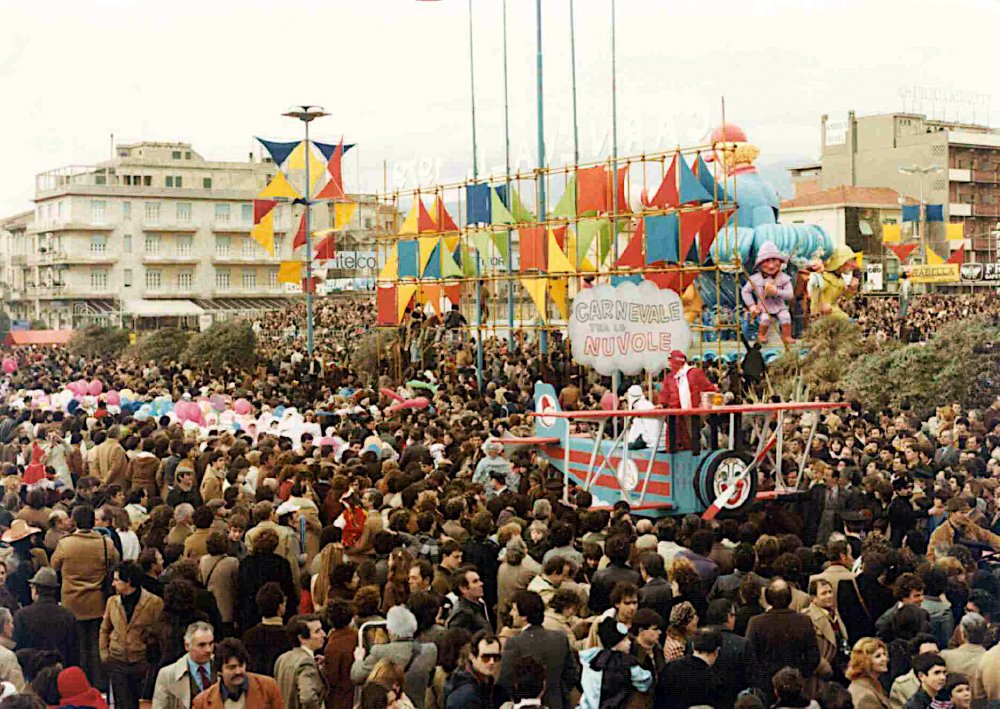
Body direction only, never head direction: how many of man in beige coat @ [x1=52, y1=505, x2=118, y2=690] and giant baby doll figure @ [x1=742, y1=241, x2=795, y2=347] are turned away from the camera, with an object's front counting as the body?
1

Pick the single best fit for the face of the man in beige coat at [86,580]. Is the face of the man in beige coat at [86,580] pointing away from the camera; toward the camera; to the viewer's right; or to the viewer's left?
away from the camera

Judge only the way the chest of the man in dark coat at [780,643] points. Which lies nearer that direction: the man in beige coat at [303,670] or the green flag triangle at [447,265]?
the green flag triangle

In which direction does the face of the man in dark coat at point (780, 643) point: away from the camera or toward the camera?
away from the camera

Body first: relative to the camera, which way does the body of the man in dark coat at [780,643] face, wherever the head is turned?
away from the camera

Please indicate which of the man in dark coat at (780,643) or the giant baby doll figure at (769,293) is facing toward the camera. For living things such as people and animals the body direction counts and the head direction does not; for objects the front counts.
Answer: the giant baby doll figure

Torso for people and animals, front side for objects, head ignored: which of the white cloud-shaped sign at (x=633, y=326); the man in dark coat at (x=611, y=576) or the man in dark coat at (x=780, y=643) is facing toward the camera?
the white cloud-shaped sign

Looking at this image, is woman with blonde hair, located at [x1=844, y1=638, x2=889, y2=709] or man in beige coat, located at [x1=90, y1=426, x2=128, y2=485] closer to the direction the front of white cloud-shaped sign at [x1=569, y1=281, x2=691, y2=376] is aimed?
the woman with blonde hair

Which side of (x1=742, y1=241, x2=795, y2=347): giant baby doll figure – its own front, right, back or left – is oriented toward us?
front

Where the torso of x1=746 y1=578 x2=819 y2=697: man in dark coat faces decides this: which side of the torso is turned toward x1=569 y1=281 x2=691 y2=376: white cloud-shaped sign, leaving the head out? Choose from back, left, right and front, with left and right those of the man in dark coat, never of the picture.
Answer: front

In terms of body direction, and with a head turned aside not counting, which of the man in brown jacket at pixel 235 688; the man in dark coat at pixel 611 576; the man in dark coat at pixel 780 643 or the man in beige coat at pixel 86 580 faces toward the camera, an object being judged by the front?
the man in brown jacket

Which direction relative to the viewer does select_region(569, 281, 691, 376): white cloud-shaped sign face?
toward the camera

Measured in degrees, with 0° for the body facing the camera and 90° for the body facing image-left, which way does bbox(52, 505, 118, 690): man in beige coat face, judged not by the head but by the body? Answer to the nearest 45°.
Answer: approximately 180°

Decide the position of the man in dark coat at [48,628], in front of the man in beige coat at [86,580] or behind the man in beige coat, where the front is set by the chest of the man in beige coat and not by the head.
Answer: behind

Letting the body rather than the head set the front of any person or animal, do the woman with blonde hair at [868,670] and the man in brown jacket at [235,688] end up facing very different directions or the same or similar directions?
same or similar directions

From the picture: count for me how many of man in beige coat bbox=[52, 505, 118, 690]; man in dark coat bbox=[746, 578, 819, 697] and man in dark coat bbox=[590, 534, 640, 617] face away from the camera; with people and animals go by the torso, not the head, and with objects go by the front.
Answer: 3
